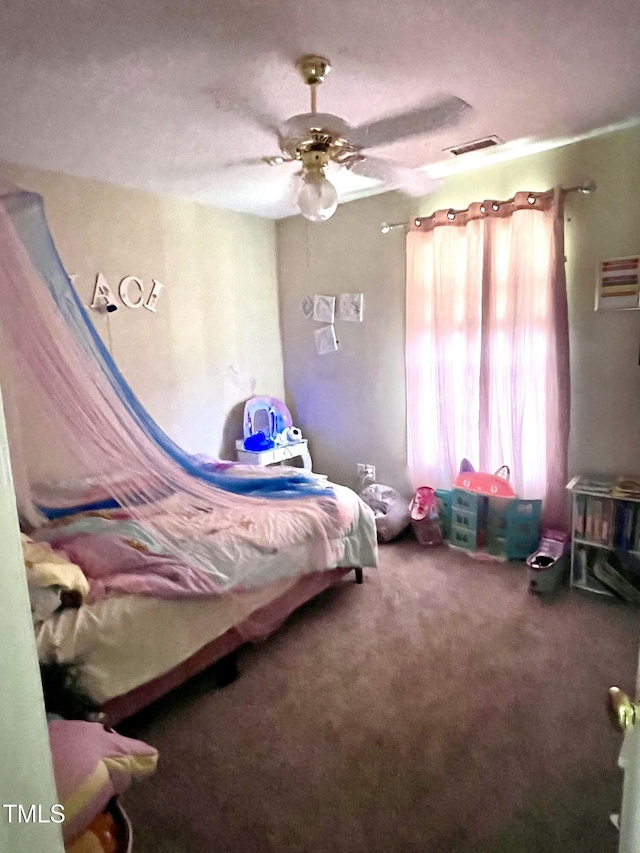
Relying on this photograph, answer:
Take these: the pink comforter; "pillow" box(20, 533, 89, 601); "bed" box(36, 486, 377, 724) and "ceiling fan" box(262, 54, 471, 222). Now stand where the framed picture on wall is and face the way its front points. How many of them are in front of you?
4

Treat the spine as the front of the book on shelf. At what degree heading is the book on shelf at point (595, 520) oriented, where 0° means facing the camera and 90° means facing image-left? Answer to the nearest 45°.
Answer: approximately 45°

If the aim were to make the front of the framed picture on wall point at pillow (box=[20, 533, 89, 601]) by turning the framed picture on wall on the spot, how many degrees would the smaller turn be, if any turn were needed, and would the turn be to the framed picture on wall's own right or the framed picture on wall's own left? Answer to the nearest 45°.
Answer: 0° — it already faces it

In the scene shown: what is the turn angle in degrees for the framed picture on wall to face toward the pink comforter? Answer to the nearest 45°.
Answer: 0° — it already faces it
